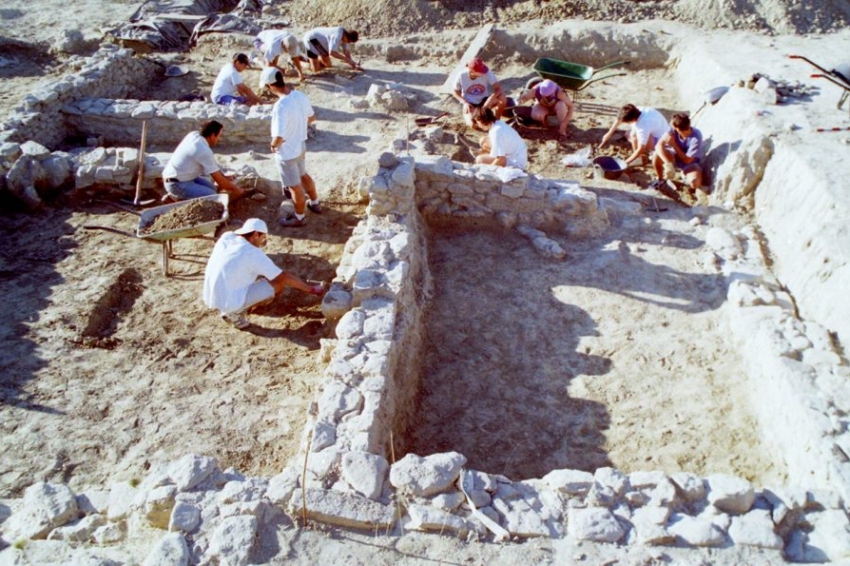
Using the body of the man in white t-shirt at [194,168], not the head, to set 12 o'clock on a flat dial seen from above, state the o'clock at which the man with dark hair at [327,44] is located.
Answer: The man with dark hair is roughly at 10 o'clock from the man in white t-shirt.

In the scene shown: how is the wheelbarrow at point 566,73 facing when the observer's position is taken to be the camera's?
facing to the left of the viewer

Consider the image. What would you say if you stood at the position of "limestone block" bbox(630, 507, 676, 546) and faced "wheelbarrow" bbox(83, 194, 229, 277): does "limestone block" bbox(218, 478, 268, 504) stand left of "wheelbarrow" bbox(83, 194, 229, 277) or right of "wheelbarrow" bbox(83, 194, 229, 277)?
left

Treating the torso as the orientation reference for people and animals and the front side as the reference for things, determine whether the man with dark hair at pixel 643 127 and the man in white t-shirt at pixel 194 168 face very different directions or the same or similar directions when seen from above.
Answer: very different directions

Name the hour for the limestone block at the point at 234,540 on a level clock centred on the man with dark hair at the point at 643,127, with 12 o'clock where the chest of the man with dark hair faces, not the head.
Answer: The limestone block is roughly at 11 o'clock from the man with dark hair.

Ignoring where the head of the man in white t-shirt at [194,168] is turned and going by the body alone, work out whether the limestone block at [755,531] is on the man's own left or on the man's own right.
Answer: on the man's own right

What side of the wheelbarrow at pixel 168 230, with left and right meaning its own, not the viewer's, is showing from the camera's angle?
right

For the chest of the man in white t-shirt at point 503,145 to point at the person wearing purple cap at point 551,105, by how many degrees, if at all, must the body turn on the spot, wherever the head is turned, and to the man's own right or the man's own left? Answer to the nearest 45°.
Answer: approximately 90° to the man's own right

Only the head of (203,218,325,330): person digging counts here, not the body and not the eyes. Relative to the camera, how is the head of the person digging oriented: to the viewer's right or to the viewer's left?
to the viewer's right
